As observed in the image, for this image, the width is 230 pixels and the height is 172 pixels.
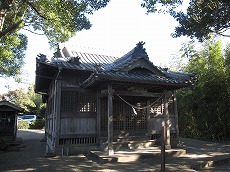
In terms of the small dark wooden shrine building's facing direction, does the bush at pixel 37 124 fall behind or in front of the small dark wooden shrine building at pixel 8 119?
behind

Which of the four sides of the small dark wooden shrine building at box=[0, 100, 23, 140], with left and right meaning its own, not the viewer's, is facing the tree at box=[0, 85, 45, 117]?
back

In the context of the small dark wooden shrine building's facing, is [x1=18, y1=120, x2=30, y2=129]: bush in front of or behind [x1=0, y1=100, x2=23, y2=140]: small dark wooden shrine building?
behind

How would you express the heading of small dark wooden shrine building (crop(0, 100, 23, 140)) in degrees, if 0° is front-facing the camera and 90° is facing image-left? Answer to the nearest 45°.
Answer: approximately 0°
